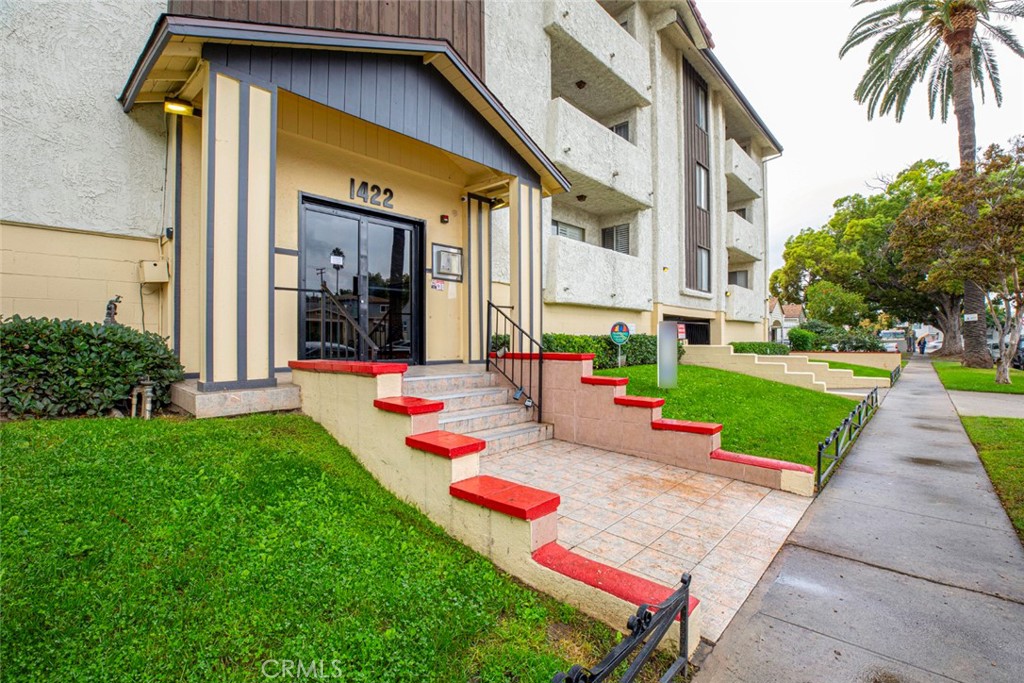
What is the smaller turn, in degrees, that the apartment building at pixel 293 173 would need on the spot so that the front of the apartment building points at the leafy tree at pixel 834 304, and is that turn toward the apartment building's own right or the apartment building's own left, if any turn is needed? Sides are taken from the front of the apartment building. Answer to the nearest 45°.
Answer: approximately 90° to the apartment building's own left

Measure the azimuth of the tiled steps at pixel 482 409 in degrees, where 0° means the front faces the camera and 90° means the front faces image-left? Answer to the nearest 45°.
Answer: approximately 315°

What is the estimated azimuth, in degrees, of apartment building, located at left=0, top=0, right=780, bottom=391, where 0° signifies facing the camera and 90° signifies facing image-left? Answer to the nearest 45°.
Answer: approximately 315°

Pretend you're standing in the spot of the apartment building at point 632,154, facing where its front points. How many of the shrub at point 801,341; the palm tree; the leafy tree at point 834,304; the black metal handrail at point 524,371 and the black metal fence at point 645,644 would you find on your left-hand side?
3

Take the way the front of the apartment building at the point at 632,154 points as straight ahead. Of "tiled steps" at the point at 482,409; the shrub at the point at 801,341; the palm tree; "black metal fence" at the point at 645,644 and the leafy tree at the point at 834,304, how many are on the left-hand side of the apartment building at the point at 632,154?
3

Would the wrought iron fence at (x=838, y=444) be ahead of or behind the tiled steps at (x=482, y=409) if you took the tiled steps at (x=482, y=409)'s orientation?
ahead

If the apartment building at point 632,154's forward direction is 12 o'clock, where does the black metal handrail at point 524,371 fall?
The black metal handrail is roughly at 2 o'clock from the apartment building.

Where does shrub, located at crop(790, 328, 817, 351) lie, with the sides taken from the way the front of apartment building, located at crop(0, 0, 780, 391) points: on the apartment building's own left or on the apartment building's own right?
on the apartment building's own left

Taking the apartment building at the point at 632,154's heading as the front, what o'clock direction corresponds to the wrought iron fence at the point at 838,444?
The wrought iron fence is roughly at 1 o'clock from the apartment building.

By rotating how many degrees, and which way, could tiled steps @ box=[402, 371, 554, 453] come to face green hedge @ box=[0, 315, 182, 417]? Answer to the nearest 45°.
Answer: approximately 90° to its right

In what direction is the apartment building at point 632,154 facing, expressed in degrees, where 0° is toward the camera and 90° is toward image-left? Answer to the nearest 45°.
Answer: approximately 315°

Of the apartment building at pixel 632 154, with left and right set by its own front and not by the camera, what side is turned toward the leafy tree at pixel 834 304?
left

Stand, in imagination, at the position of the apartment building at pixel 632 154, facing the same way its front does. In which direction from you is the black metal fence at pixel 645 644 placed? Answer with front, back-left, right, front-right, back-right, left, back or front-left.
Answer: front-right

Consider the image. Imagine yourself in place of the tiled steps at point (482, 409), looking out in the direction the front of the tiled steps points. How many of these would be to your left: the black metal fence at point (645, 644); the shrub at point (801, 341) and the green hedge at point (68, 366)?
1
